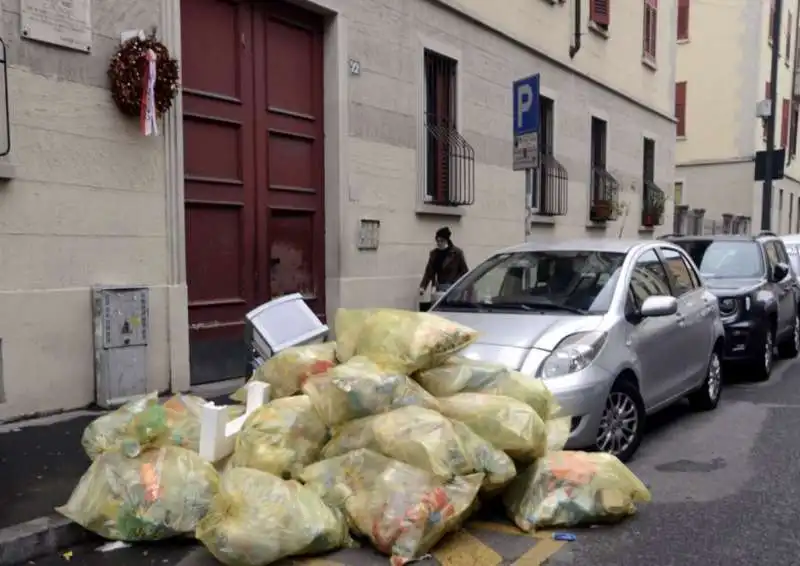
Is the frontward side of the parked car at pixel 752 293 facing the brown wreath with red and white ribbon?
yes

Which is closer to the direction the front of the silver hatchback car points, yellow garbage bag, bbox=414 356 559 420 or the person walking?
the yellow garbage bag

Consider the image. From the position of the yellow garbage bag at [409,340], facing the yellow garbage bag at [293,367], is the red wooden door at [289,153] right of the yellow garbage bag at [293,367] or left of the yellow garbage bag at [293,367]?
right

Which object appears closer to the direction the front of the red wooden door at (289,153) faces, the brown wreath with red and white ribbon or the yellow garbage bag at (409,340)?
the yellow garbage bag

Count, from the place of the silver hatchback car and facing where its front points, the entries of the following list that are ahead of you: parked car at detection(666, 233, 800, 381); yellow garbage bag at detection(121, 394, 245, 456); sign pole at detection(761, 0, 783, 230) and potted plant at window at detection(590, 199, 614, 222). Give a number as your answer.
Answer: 1

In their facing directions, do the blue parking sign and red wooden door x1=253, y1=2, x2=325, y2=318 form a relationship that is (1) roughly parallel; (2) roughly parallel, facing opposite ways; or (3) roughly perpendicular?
roughly perpendicular

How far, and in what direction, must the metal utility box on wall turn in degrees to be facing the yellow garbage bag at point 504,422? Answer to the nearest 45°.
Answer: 0° — it already faces it

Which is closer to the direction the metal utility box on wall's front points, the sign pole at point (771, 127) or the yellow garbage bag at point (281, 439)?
the yellow garbage bag

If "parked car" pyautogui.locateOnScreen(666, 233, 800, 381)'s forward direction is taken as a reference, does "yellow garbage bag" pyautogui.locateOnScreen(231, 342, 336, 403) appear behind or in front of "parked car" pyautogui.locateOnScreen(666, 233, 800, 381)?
in front

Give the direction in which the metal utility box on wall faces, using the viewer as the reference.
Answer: facing the viewer and to the right of the viewer

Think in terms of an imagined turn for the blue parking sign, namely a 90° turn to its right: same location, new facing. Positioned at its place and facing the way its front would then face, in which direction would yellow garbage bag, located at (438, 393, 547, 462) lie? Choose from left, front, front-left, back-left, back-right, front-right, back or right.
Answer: back-left

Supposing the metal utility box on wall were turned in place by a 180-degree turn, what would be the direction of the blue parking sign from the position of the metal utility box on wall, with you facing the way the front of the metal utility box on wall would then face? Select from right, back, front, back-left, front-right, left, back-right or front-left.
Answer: back-right

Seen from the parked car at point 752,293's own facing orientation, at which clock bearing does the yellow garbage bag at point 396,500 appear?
The yellow garbage bag is roughly at 11 o'clock from the parked car.

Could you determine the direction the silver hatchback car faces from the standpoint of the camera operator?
facing the viewer and to the left of the viewer
